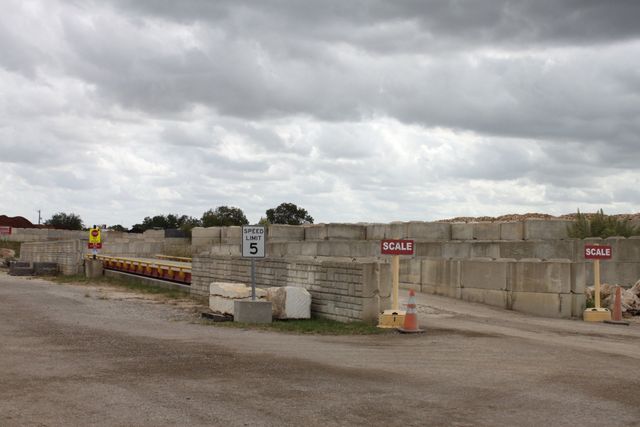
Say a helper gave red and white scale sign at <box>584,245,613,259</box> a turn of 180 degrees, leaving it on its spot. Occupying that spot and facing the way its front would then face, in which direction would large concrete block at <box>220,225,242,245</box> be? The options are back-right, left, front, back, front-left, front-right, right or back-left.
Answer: front-left

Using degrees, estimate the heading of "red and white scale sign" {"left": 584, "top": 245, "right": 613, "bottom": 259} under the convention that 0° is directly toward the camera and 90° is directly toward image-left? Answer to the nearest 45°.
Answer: approximately 0°

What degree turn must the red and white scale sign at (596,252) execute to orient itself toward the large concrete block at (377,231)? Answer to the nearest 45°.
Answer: approximately 135° to its right

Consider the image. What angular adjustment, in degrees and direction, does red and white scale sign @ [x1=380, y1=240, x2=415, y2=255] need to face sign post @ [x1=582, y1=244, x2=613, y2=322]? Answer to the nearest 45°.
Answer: approximately 135° to its left

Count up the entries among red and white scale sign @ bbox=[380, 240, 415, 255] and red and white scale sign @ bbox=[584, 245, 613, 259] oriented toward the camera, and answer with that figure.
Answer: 2

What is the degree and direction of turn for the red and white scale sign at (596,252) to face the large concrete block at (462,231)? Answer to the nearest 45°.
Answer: approximately 135° to its right

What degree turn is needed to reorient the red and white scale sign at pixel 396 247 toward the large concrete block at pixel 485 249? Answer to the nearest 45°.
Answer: approximately 180°

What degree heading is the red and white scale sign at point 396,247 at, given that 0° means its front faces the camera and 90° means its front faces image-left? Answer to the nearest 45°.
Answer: approximately 0°

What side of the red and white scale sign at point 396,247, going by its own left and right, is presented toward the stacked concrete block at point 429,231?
back

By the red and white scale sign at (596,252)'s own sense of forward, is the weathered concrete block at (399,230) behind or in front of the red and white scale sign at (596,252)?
behind

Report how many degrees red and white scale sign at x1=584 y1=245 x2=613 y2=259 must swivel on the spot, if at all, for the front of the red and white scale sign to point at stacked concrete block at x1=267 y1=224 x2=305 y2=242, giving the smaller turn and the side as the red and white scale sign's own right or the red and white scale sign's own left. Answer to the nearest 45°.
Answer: approximately 135° to the red and white scale sign's own right

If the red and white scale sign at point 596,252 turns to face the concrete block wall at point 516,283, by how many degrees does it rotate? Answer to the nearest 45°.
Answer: approximately 90° to its right
